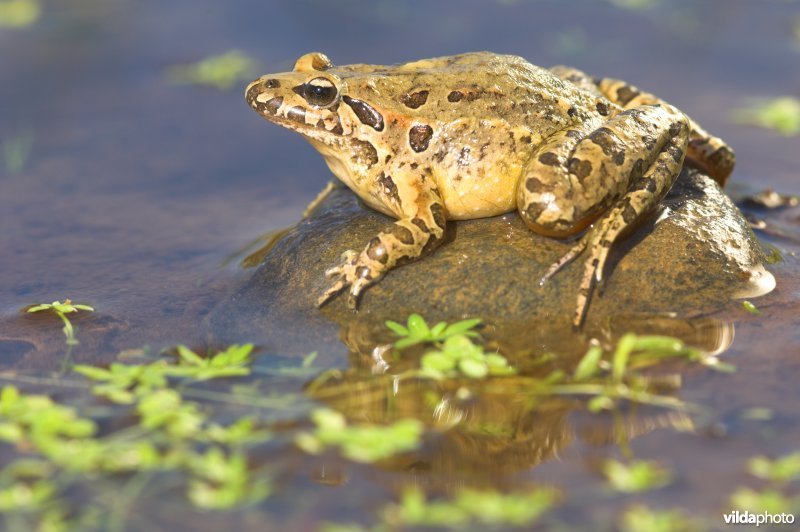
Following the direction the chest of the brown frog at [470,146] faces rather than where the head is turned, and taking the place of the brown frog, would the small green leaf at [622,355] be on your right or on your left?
on your left

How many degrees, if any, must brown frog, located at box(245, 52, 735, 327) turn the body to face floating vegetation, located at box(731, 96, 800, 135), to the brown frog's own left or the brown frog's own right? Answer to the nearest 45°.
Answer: approximately 135° to the brown frog's own right

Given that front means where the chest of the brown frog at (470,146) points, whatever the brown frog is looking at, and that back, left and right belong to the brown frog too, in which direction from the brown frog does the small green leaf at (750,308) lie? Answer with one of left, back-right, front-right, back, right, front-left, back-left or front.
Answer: back

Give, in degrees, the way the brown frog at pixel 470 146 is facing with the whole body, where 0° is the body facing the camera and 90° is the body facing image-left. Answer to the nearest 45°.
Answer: approximately 90°

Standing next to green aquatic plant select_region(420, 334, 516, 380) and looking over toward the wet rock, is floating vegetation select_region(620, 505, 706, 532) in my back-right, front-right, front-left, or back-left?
back-right

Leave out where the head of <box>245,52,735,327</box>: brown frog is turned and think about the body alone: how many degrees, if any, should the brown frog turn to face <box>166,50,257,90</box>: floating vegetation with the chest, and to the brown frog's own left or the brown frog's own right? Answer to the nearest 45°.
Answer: approximately 45° to the brown frog's own right
